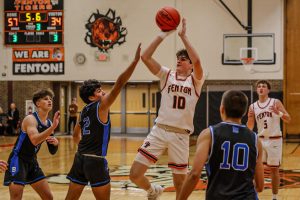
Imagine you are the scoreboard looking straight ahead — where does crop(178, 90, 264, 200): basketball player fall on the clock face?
The basketball player is roughly at 12 o'clock from the scoreboard.

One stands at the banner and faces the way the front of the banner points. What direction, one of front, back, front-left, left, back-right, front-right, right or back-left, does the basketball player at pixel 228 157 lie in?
front

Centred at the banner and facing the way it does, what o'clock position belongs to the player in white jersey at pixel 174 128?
The player in white jersey is roughly at 12 o'clock from the banner.

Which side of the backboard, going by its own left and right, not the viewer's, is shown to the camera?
front

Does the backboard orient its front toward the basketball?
yes

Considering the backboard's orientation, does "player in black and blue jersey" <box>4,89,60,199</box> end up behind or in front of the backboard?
in front

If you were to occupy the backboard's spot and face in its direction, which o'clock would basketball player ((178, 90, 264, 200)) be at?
The basketball player is roughly at 12 o'clock from the backboard.

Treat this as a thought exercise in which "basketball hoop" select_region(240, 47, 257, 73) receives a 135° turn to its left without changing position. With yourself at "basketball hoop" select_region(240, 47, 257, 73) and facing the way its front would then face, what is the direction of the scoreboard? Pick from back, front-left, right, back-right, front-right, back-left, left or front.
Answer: back-left

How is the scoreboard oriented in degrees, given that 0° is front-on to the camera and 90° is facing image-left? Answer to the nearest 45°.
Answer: approximately 0°

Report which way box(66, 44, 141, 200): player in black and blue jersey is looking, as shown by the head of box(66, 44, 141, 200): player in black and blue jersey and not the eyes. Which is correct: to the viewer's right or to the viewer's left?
to the viewer's right

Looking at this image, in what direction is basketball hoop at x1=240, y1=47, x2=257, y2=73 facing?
toward the camera

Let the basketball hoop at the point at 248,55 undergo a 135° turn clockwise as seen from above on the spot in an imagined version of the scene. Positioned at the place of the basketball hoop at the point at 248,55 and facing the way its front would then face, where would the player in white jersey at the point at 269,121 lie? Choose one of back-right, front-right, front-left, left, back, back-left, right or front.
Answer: back-left

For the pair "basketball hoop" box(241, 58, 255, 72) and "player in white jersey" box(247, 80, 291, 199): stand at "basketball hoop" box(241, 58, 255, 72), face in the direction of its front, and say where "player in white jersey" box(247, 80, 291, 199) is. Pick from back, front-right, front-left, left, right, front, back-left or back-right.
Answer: front

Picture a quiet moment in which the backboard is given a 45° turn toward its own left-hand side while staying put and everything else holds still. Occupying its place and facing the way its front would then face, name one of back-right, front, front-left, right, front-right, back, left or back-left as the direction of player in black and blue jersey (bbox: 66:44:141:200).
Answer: front-right

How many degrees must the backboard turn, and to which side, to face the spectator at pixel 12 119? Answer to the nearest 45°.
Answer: approximately 90° to its right

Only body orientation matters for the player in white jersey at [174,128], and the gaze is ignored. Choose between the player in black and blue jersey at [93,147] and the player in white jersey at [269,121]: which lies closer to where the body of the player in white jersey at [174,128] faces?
the player in black and blue jersey

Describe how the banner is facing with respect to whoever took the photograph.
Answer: facing the viewer
